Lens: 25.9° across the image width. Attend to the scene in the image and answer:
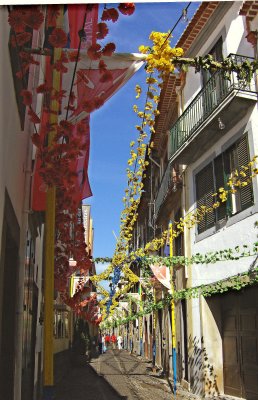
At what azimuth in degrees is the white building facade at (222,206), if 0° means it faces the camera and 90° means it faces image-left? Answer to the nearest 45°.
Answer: approximately 45°

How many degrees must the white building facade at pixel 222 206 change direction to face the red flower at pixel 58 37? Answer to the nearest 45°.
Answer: approximately 45° to its left
